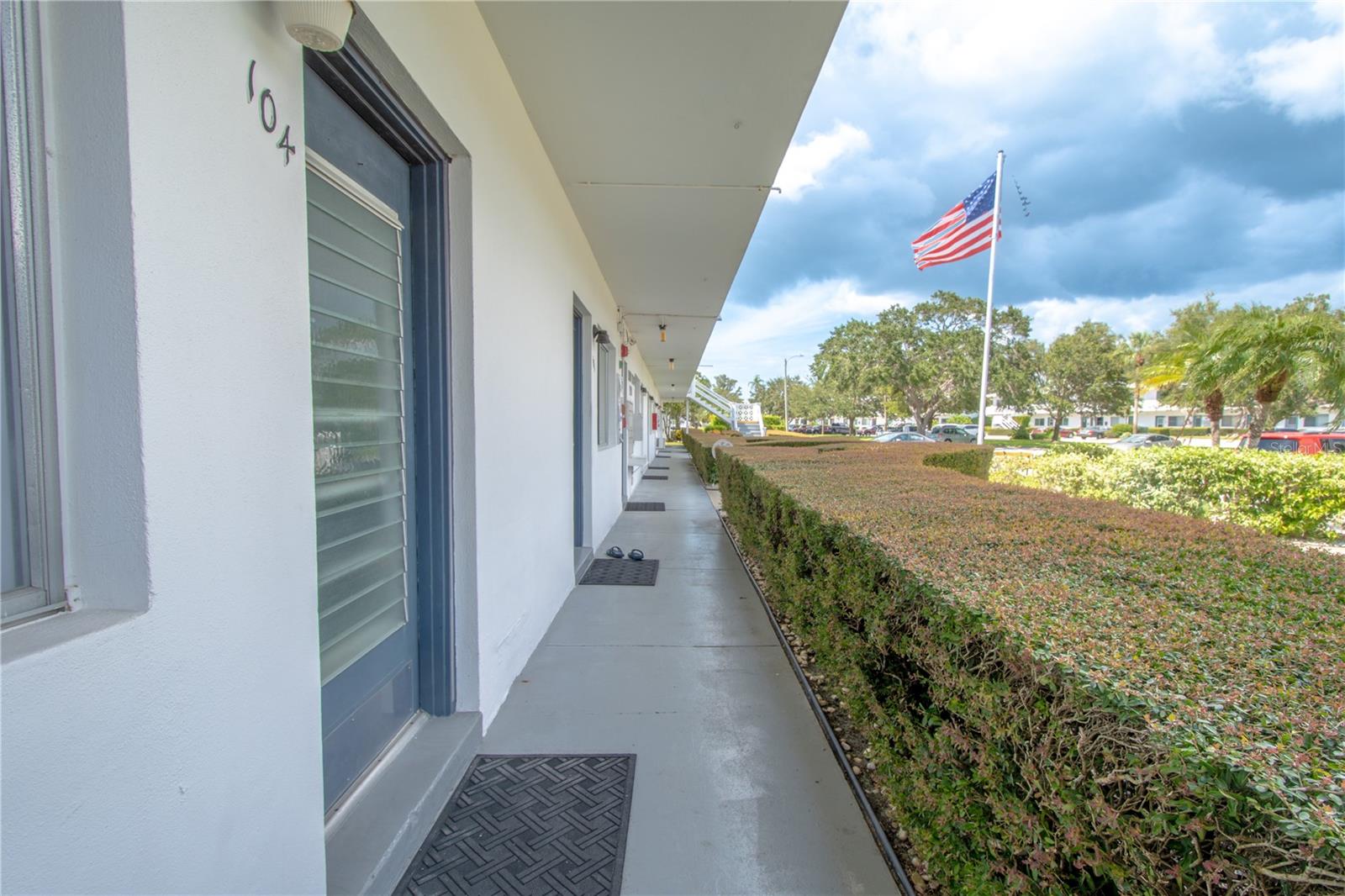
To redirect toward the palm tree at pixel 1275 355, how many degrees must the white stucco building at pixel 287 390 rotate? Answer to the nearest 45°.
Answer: approximately 45° to its left

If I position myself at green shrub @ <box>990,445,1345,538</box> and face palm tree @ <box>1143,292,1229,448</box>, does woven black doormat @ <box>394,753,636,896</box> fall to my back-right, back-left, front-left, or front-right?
back-left

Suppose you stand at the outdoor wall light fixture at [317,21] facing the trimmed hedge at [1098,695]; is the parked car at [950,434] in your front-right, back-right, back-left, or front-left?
front-left

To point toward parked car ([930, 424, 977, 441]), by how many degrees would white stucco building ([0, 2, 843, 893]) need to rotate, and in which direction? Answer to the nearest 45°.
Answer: approximately 90° to its left

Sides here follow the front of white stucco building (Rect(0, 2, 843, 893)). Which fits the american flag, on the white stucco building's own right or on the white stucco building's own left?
on the white stucco building's own left

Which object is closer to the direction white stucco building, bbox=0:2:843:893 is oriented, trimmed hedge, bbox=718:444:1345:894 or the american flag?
the trimmed hedge

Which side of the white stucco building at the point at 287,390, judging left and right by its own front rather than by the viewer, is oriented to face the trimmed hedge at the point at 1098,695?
front

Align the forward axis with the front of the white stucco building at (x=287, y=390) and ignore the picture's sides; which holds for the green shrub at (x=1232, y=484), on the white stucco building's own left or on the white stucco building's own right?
on the white stucco building's own left
